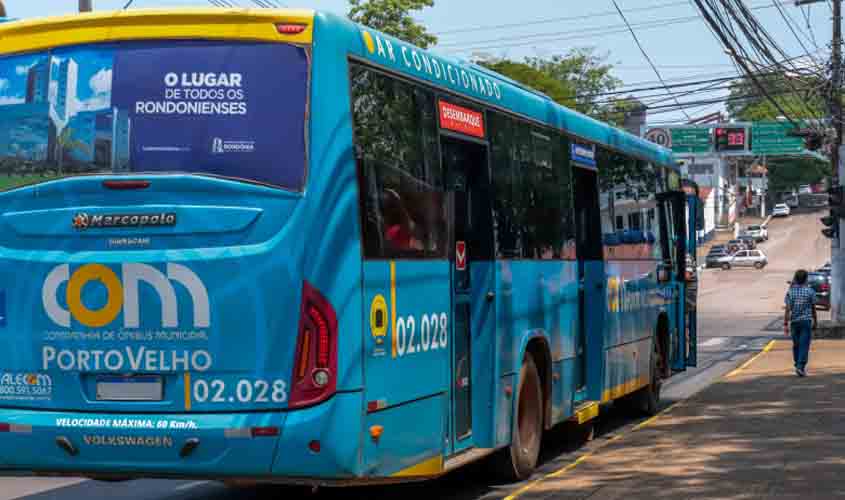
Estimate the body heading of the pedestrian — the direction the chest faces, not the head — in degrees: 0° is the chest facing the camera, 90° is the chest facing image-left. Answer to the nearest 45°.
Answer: approximately 180°

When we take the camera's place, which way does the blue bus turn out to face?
facing away from the viewer and to the right of the viewer
